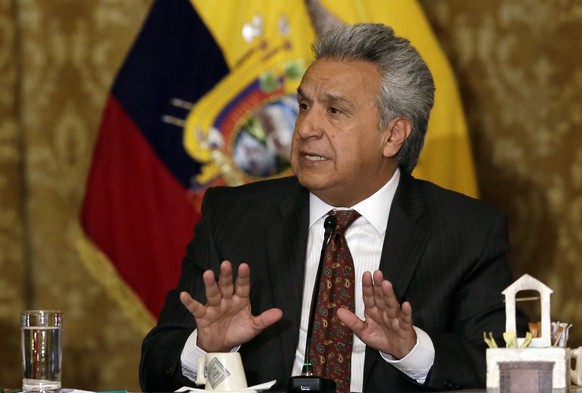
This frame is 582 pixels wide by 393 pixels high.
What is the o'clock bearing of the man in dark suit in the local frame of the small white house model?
The man in dark suit is roughly at 5 o'clock from the small white house model.

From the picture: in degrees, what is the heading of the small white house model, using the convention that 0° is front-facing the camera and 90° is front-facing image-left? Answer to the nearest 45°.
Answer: approximately 0°

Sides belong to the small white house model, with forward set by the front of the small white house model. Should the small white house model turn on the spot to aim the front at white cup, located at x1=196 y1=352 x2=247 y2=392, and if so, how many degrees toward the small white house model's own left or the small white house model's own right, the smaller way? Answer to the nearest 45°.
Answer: approximately 90° to the small white house model's own right

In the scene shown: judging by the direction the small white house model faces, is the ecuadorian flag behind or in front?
behind

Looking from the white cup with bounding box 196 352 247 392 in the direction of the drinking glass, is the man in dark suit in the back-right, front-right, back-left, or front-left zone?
back-right

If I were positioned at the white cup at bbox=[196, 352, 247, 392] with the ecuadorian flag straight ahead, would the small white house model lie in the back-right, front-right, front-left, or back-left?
back-right

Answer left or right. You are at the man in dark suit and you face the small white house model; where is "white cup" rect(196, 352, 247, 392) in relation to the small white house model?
right

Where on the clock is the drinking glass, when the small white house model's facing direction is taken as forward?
The drinking glass is roughly at 3 o'clock from the small white house model.
